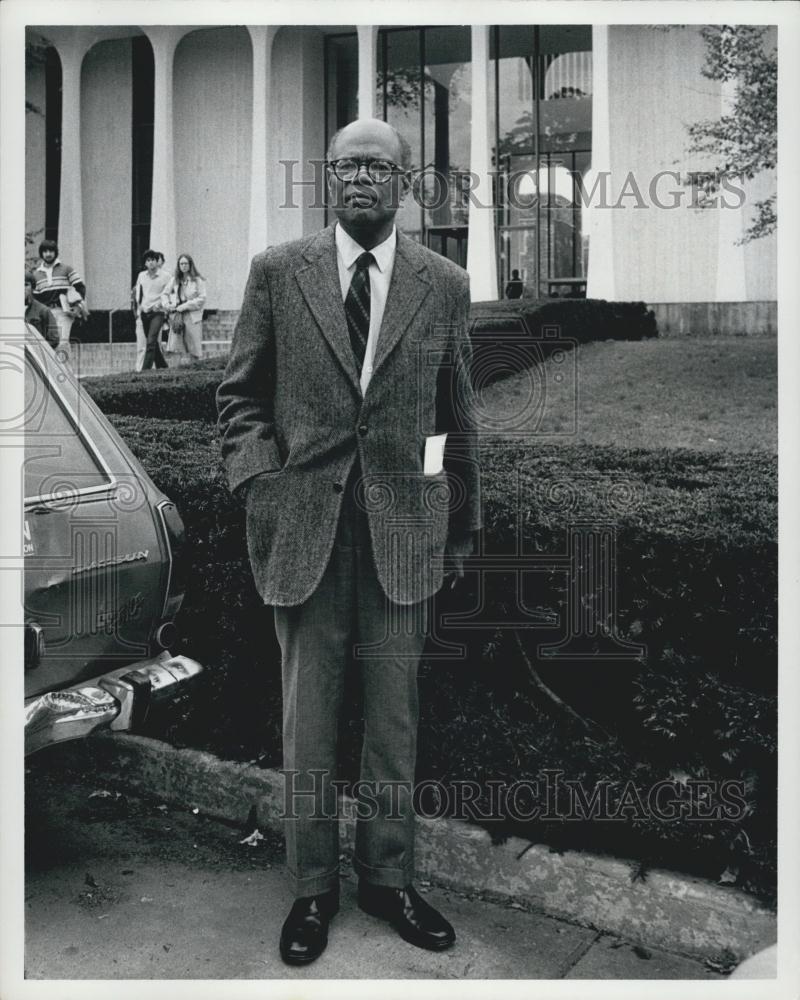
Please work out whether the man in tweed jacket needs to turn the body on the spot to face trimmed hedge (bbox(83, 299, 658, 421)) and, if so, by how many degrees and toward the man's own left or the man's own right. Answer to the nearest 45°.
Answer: approximately 180°

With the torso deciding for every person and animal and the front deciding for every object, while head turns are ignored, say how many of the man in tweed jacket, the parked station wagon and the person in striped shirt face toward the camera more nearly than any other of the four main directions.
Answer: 2

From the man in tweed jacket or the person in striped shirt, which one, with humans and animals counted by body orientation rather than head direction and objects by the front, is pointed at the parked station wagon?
the person in striped shirt

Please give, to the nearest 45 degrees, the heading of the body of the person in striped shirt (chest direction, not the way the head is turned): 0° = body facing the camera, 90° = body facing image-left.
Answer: approximately 0°

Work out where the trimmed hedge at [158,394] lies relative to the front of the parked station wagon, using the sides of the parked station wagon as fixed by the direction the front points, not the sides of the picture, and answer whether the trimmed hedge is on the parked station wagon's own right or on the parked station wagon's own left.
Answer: on the parked station wagon's own right

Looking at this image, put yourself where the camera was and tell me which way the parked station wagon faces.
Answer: facing away from the viewer and to the left of the viewer

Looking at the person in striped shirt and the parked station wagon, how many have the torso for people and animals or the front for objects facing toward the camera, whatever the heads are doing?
1
